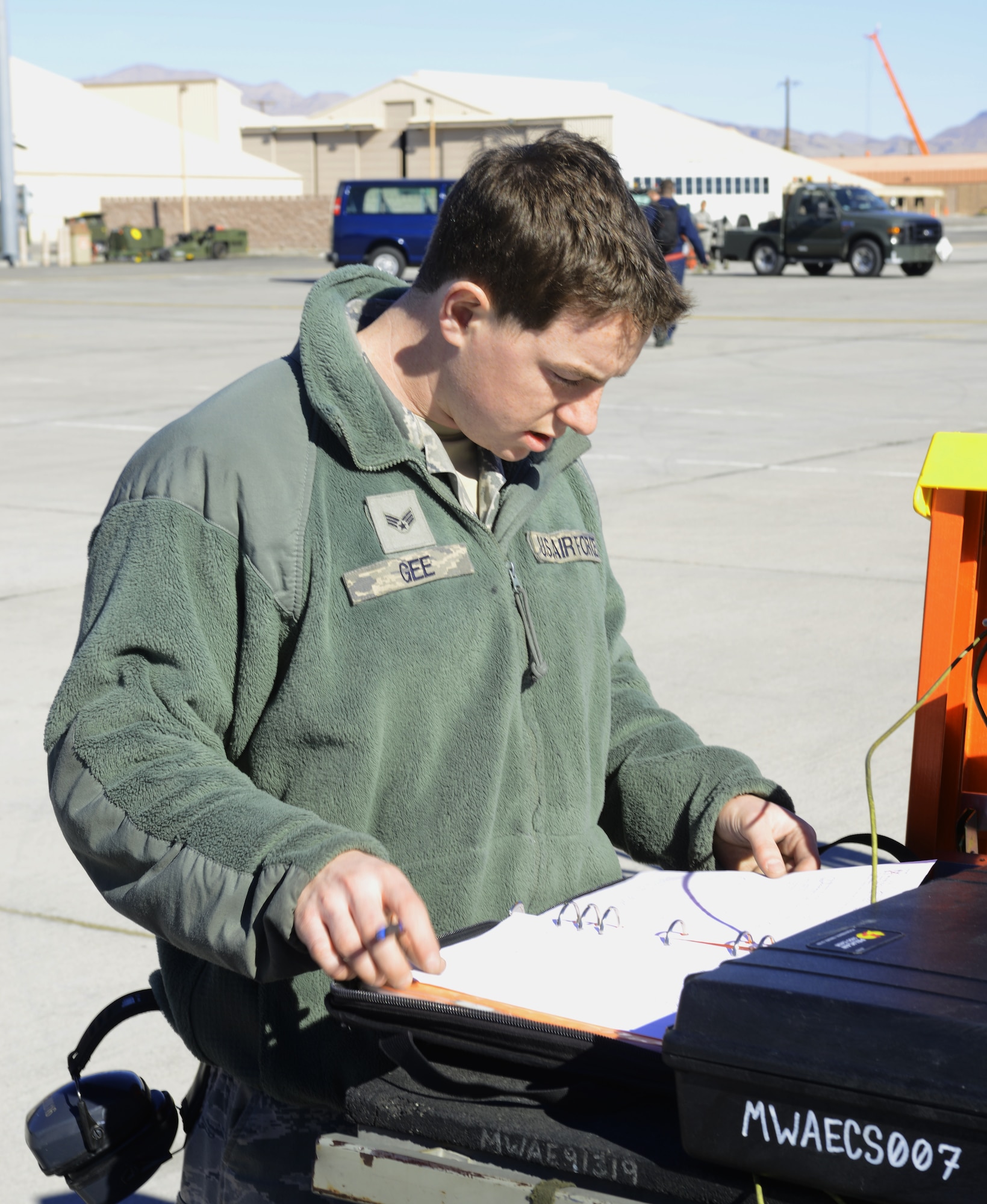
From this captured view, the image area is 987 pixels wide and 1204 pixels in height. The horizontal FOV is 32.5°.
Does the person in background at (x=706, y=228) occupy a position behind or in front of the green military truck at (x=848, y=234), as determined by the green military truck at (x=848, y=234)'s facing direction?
behind

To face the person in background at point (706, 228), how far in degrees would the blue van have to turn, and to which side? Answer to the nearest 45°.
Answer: approximately 45° to its left

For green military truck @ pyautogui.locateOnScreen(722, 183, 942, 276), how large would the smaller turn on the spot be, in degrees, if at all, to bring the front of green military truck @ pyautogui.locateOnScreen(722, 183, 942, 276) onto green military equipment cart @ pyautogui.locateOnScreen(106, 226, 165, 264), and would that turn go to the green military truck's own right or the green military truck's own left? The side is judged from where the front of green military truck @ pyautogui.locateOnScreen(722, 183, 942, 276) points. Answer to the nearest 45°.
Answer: approximately 180°

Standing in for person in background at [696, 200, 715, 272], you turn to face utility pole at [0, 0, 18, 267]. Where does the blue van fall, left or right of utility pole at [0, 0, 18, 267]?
left

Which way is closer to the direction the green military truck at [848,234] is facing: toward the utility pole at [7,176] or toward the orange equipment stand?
the orange equipment stand

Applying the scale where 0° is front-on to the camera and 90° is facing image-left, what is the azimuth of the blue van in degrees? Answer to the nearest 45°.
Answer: approximately 270°

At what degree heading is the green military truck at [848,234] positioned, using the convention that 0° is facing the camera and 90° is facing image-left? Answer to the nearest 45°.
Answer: approximately 315°

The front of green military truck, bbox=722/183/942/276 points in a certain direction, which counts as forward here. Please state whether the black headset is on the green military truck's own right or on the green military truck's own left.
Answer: on the green military truck's own right
